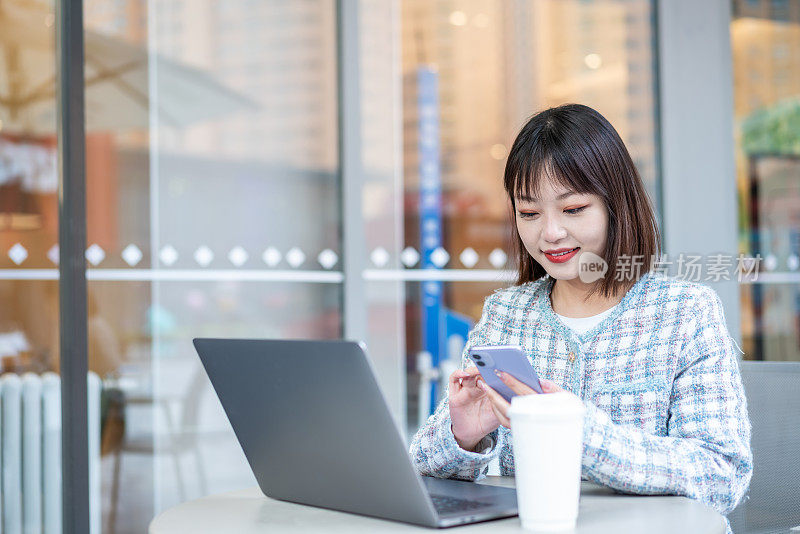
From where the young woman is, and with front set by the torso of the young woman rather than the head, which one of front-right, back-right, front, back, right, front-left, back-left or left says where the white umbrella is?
right

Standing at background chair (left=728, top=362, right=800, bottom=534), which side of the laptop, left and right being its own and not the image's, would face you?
front

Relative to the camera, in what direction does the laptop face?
facing away from the viewer and to the right of the viewer

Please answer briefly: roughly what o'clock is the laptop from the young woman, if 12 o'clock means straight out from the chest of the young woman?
The laptop is roughly at 12 o'clock from the young woman.

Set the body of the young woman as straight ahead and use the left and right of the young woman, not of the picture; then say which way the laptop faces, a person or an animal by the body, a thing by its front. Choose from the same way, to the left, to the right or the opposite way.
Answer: the opposite way

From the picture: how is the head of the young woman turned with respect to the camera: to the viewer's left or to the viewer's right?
to the viewer's left

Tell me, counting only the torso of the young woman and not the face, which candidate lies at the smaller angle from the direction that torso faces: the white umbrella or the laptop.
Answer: the laptop

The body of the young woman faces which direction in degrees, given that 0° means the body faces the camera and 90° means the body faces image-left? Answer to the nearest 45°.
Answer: approximately 45°

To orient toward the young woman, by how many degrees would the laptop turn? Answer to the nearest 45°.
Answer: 0° — it already faces them
